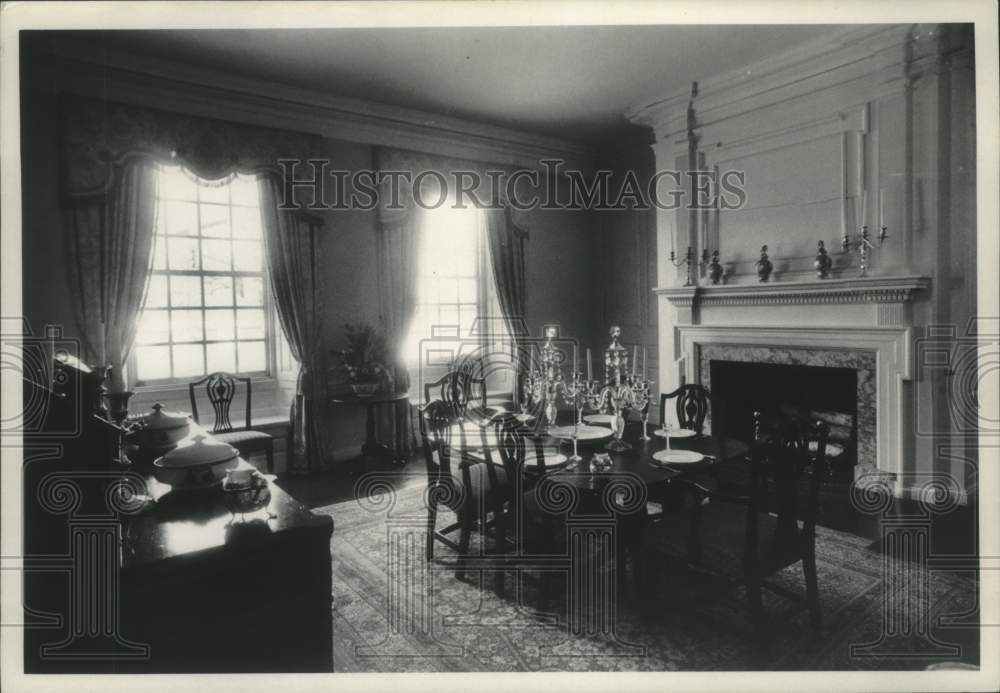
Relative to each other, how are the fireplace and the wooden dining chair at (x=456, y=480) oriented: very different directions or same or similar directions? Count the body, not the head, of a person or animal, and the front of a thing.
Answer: very different directions

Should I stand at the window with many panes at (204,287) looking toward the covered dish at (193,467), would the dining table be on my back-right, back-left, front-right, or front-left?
front-left

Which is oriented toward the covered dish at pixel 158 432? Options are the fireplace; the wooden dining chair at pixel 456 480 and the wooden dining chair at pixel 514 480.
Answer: the fireplace

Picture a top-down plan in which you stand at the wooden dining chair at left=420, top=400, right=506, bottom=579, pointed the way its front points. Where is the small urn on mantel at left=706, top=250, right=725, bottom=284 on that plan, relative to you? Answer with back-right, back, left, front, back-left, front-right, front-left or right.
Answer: front

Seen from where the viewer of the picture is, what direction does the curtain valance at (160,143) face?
facing the viewer and to the right of the viewer

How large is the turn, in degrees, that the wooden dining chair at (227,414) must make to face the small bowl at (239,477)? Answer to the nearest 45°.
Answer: approximately 45° to its right

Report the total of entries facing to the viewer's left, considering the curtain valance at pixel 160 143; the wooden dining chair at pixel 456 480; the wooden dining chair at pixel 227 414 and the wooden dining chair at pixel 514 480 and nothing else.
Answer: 0

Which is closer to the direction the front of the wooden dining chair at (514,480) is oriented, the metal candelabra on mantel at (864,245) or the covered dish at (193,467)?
the metal candelabra on mantel

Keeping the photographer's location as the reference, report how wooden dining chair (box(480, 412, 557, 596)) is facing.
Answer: facing away from the viewer and to the right of the viewer

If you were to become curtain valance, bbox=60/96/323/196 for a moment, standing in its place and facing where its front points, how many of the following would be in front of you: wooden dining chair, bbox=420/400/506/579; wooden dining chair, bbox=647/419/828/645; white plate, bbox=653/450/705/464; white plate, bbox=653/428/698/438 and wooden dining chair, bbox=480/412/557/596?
5

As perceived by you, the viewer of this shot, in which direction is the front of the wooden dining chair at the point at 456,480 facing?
facing away from the viewer and to the right of the viewer

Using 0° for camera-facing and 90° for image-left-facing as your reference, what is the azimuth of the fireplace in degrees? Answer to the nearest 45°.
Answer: approximately 45°

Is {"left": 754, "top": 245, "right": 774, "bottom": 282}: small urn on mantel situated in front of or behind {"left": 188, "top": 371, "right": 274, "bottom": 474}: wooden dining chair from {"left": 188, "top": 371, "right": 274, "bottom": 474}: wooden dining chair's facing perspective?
in front

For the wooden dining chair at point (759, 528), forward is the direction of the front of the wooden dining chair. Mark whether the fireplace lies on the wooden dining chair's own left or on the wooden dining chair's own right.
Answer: on the wooden dining chair's own right

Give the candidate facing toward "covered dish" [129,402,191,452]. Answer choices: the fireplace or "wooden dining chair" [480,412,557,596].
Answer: the fireplace

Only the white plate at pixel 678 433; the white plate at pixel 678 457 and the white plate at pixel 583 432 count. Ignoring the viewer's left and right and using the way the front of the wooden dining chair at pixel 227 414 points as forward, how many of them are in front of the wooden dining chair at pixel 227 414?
3

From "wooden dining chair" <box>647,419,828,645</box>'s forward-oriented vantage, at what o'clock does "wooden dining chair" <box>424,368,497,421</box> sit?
"wooden dining chair" <box>424,368,497,421</box> is roughly at 12 o'clock from "wooden dining chair" <box>647,419,828,645</box>.

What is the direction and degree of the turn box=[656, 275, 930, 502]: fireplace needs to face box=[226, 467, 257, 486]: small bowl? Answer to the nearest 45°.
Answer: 0° — it already faces it

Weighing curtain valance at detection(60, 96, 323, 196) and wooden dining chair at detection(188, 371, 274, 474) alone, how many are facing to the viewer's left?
0
